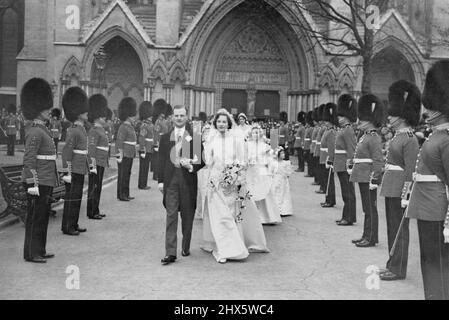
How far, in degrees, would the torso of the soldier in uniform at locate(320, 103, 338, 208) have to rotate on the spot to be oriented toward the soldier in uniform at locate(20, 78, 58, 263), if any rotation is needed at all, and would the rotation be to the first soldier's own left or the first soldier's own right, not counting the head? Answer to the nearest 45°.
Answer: approximately 45° to the first soldier's own left

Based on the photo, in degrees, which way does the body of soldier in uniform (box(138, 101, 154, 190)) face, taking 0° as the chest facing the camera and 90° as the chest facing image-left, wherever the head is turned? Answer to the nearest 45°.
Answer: approximately 270°

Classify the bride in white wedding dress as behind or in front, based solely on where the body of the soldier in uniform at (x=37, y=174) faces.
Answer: in front

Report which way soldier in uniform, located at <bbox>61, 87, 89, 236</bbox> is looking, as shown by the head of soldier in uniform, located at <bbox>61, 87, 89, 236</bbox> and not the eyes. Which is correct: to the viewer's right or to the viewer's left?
to the viewer's right

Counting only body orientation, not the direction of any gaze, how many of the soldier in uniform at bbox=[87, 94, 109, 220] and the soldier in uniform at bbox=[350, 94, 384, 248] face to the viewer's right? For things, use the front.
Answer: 1

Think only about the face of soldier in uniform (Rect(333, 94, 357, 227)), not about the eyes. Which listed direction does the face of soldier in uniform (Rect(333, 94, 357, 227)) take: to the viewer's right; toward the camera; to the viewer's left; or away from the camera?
to the viewer's left

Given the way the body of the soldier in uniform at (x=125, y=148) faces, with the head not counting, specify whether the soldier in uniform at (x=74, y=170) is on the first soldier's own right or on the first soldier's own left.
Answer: on the first soldier's own right

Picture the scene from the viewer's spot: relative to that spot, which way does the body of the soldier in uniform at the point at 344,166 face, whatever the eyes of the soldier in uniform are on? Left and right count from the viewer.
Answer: facing to the left of the viewer

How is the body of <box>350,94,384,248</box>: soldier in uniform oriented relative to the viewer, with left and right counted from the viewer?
facing to the left of the viewer

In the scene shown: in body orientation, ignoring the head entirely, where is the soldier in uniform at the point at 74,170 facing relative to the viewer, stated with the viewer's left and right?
facing to the right of the viewer

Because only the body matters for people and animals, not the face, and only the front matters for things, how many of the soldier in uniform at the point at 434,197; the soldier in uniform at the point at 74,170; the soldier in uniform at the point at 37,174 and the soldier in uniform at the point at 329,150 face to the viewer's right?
2

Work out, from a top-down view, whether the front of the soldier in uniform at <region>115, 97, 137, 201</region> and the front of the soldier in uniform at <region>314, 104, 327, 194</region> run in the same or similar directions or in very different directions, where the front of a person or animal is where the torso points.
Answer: very different directions

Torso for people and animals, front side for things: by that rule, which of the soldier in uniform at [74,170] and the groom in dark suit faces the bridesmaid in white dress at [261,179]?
the soldier in uniform
